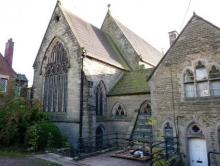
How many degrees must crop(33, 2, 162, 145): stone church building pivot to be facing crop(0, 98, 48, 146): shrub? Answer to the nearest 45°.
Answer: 0° — it already faces it

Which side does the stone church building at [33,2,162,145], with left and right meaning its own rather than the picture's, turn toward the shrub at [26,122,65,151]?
front

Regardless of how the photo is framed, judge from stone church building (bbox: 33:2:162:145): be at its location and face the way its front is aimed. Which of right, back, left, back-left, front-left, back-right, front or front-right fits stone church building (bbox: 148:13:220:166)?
left

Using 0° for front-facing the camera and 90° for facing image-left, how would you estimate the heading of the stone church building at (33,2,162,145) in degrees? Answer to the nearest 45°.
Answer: approximately 45°

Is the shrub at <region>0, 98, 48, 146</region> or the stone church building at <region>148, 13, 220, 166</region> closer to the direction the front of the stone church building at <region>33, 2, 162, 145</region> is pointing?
the shrub
